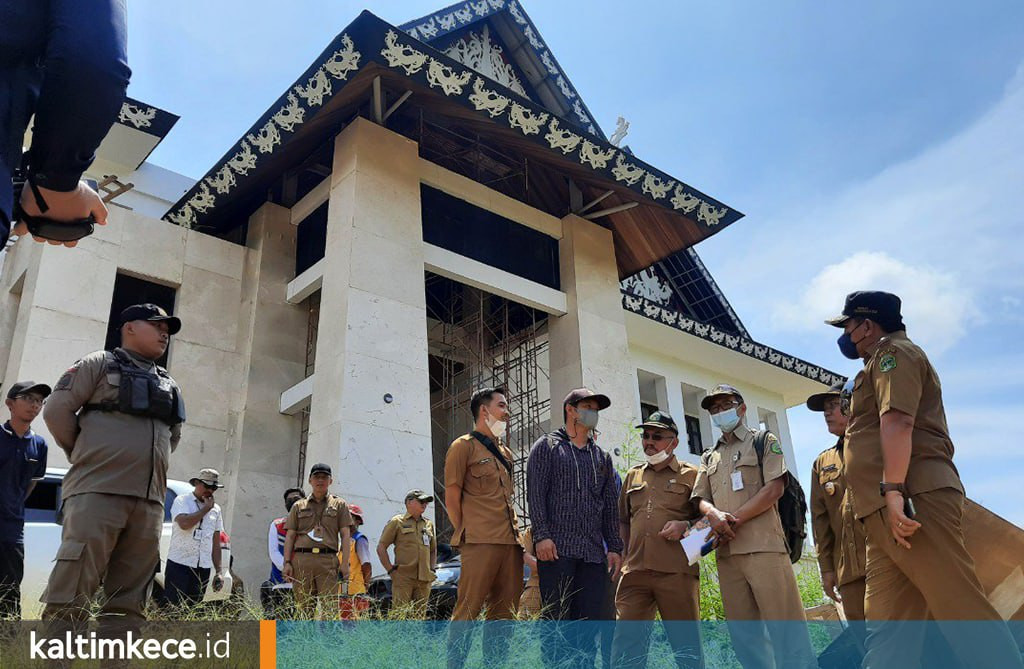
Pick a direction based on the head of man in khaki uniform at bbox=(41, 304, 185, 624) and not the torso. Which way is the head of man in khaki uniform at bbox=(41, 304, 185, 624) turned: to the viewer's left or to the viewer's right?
to the viewer's right

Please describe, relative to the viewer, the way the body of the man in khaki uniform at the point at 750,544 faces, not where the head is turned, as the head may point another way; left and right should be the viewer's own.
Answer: facing the viewer and to the left of the viewer

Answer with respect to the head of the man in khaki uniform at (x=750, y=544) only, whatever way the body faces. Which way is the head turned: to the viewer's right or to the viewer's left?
to the viewer's left

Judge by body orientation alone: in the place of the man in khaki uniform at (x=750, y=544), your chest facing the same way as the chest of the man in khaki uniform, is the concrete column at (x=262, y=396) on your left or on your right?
on your right

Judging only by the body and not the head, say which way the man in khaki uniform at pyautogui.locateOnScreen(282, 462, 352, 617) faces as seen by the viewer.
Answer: toward the camera

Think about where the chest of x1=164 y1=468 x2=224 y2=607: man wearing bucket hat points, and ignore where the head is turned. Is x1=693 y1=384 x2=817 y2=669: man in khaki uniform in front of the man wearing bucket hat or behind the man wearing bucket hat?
in front

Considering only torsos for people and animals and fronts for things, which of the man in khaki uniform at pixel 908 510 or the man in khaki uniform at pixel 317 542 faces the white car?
the man in khaki uniform at pixel 908 510

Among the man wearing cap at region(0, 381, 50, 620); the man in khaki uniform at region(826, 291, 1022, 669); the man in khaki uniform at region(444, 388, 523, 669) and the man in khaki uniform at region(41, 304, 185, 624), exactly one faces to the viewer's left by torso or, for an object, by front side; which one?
the man in khaki uniform at region(826, 291, 1022, 669)

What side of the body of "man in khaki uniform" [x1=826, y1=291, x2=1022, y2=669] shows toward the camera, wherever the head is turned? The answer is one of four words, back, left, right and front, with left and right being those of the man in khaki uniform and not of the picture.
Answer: left

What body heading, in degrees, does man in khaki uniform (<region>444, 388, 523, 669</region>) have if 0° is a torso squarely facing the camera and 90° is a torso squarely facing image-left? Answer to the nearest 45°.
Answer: approximately 315°

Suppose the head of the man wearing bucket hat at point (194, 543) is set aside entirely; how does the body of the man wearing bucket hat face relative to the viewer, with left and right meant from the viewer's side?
facing the viewer and to the right of the viewer

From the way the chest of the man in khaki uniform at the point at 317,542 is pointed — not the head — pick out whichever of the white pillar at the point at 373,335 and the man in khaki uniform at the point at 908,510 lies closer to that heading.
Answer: the man in khaki uniform

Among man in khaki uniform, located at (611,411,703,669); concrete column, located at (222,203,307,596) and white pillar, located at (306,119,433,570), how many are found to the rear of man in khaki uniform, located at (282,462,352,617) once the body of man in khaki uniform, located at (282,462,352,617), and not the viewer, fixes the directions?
2

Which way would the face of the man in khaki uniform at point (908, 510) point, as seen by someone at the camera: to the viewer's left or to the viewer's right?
to the viewer's left

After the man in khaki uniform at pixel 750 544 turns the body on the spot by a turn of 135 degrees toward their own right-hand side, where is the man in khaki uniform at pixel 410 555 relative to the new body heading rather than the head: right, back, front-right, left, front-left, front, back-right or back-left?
front-left
